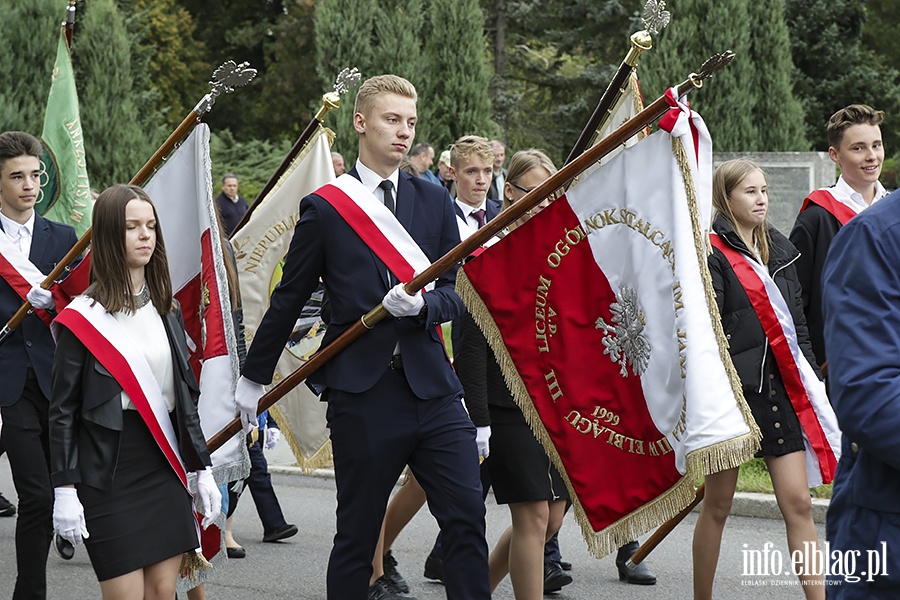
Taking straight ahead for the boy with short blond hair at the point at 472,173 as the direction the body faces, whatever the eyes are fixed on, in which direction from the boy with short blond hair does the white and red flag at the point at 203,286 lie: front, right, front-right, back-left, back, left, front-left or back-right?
right

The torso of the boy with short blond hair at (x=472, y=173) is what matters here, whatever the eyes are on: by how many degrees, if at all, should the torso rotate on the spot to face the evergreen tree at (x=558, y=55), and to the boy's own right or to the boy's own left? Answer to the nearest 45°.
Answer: approximately 135° to the boy's own left

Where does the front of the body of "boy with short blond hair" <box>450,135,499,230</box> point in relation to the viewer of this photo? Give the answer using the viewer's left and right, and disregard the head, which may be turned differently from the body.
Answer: facing the viewer and to the right of the viewer

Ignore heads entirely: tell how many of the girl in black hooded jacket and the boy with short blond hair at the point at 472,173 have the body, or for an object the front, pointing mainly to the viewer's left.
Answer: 0

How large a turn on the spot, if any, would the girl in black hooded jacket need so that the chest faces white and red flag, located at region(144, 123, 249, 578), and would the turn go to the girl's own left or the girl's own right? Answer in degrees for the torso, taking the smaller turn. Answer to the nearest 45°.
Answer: approximately 135° to the girl's own right

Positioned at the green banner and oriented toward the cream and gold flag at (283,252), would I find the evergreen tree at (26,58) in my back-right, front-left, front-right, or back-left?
back-left

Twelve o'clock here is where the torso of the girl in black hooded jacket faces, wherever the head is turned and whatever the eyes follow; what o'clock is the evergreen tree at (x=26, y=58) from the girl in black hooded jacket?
The evergreen tree is roughly at 6 o'clock from the girl in black hooded jacket.

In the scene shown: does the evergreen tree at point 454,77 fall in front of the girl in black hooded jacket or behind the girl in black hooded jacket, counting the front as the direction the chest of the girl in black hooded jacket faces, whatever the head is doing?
behind

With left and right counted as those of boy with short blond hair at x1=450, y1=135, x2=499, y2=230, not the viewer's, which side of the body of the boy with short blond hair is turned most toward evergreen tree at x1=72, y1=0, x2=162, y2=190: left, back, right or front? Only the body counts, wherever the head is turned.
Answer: back

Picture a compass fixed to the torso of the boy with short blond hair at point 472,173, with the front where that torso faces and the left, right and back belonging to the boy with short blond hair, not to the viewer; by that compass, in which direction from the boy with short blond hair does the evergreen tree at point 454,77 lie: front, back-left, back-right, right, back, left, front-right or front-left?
back-left

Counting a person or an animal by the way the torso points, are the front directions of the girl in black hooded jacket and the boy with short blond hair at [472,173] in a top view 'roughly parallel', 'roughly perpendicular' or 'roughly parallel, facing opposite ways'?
roughly parallel
